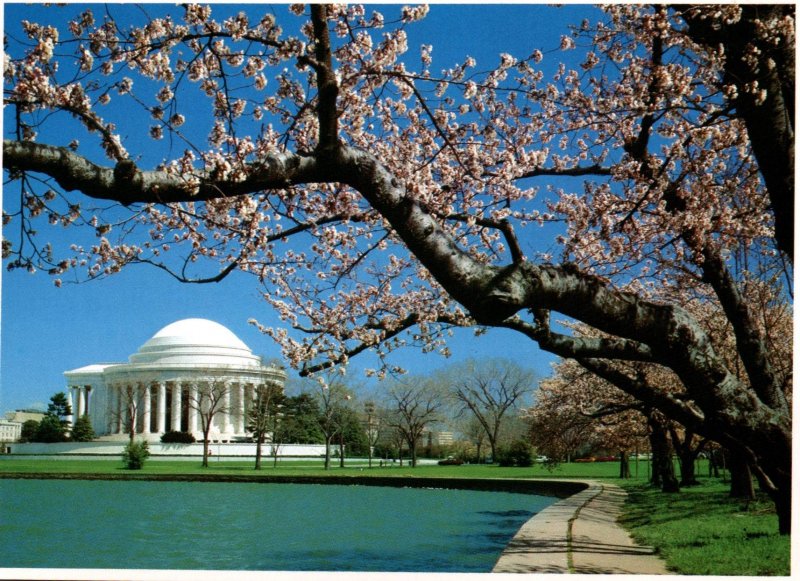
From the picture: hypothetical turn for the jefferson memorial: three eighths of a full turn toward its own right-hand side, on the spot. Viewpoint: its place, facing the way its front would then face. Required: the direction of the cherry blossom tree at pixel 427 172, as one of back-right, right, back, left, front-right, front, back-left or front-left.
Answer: back-right

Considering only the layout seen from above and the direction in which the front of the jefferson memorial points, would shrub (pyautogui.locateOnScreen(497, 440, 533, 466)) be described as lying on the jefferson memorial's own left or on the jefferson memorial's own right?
on the jefferson memorial's own left

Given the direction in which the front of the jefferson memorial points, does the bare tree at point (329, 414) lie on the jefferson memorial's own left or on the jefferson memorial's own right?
on the jefferson memorial's own left

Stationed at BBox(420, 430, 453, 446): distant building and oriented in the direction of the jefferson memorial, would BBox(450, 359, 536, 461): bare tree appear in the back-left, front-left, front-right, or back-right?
front-left

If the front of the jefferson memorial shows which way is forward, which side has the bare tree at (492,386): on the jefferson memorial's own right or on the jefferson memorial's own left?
on the jefferson memorial's own left

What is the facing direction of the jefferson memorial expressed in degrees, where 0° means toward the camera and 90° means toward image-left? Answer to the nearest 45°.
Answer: approximately 90°

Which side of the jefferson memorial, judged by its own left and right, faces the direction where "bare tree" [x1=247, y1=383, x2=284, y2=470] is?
left

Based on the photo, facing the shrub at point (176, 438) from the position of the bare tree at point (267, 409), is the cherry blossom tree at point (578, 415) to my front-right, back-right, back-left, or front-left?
back-left

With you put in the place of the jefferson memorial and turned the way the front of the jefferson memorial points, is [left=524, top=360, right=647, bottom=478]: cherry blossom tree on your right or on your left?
on your left

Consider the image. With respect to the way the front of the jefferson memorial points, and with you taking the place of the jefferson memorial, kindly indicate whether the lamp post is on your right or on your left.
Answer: on your left
